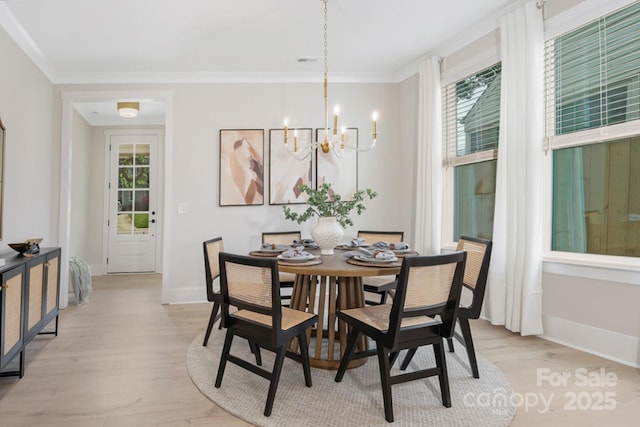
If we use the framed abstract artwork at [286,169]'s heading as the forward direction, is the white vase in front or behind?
in front

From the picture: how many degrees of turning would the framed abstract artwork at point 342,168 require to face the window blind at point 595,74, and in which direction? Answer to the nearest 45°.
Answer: approximately 45° to its left

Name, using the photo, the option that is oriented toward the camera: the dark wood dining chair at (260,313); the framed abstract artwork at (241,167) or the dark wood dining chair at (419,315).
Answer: the framed abstract artwork

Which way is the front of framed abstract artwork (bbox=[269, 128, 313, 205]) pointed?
toward the camera

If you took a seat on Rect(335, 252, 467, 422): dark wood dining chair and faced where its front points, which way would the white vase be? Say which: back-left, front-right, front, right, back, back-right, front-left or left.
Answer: front

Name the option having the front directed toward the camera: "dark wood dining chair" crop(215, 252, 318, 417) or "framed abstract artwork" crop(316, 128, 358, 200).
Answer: the framed abstract artwork

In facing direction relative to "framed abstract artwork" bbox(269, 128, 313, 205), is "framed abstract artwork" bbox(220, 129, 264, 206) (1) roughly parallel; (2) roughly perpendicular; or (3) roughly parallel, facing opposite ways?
roughly parallel

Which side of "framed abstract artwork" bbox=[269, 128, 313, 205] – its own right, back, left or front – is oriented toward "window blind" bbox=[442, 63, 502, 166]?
left

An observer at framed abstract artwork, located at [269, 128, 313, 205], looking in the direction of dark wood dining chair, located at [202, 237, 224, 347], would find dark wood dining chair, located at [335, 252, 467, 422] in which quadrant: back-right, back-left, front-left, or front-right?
front-left

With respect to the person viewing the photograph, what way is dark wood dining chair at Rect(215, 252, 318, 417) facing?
facing away from the viewer and to the right of the viewer

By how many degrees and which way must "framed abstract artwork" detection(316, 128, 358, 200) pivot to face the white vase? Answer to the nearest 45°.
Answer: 0° — it already faces it

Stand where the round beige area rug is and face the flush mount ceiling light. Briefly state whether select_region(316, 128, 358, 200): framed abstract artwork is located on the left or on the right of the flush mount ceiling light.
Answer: right

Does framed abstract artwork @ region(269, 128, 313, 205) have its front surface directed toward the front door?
no

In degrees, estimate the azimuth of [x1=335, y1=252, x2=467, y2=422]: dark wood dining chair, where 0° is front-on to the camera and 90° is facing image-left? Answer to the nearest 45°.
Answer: approximately 135°

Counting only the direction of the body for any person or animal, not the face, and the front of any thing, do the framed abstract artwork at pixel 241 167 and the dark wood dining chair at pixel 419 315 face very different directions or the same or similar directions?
very different directions

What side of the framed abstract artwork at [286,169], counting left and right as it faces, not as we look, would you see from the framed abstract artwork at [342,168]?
left

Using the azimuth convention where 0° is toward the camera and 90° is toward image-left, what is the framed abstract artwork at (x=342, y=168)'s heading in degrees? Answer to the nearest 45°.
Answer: approximately 0°

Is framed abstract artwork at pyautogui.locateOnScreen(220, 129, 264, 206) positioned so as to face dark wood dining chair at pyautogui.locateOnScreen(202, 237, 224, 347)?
yes
